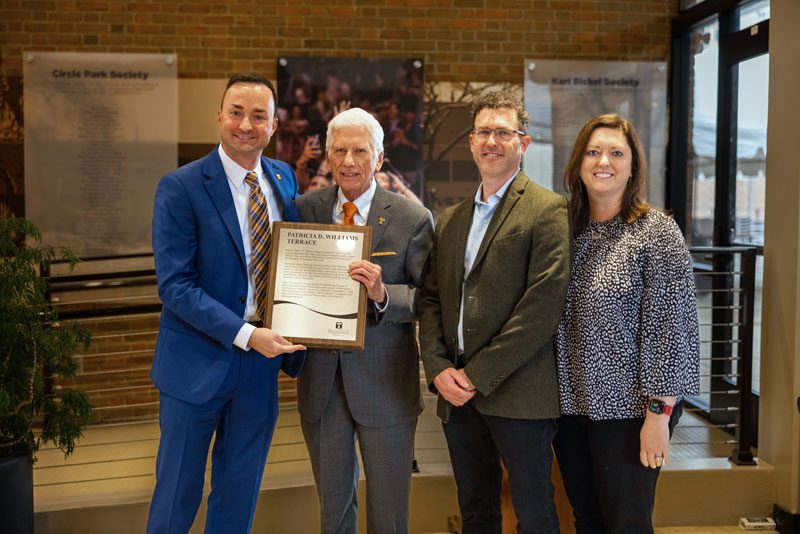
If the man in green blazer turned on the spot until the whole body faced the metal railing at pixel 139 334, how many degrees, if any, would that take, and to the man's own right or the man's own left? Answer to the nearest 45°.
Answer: approximately 90° to the man's own right

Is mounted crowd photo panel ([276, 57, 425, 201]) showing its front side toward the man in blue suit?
yes

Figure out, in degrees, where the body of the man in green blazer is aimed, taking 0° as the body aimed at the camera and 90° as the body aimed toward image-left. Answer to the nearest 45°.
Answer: approximately 45°

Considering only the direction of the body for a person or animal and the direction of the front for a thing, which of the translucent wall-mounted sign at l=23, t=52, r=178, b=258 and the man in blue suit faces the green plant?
the translucent wall-mounted sign

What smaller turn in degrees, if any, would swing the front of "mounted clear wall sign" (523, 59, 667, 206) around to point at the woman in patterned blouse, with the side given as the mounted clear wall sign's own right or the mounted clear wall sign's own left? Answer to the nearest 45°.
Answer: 0° — it already faces them

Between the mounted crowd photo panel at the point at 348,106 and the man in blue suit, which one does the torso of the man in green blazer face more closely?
the man in blue suit

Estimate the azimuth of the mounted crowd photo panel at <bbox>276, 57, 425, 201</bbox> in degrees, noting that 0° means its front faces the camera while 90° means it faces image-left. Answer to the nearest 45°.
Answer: approximately 0°

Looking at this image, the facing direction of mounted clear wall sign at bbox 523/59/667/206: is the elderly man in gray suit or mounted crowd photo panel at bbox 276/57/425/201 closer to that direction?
the elderly man in gray suit
